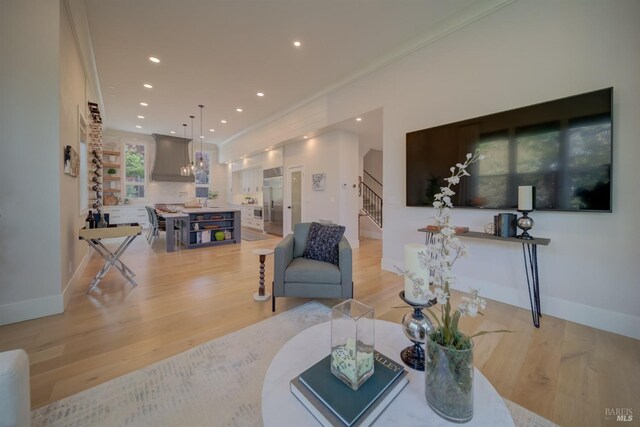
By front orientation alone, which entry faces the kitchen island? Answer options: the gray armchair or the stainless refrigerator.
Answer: the stainless refrigerator

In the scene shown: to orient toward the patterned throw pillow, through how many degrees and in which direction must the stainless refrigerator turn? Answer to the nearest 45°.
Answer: approximately 45° to its left

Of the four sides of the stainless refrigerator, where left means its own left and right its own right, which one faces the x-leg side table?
front

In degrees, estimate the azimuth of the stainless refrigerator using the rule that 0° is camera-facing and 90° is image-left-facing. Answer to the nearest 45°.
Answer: approximately 45°

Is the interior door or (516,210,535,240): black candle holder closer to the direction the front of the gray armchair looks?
the black candle holder

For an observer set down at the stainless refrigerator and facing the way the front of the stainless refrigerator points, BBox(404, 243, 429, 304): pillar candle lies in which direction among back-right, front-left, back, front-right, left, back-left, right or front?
front-left

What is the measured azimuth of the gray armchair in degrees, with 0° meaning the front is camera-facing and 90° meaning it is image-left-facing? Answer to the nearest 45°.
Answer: approximately 0°

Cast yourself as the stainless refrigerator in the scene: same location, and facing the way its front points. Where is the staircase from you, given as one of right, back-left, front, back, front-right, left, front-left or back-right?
back-left

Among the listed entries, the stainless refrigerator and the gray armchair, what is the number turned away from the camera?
0

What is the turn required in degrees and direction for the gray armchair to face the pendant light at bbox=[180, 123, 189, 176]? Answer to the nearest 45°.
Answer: approximately 135° to its right

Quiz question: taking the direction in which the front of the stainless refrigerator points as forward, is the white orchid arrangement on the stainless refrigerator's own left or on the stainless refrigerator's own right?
on the stainless refrigerator's own left

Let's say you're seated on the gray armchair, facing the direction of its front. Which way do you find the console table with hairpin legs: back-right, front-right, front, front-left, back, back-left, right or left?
left

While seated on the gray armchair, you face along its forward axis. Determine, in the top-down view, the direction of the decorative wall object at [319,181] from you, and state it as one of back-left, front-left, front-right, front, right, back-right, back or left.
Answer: back

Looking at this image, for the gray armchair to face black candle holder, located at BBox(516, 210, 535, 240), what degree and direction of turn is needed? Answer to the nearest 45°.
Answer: approximately 90° to its left

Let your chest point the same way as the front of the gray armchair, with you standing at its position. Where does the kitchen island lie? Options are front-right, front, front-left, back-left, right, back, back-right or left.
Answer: back-right

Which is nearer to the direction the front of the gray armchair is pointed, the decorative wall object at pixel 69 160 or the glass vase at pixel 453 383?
the glass vase
